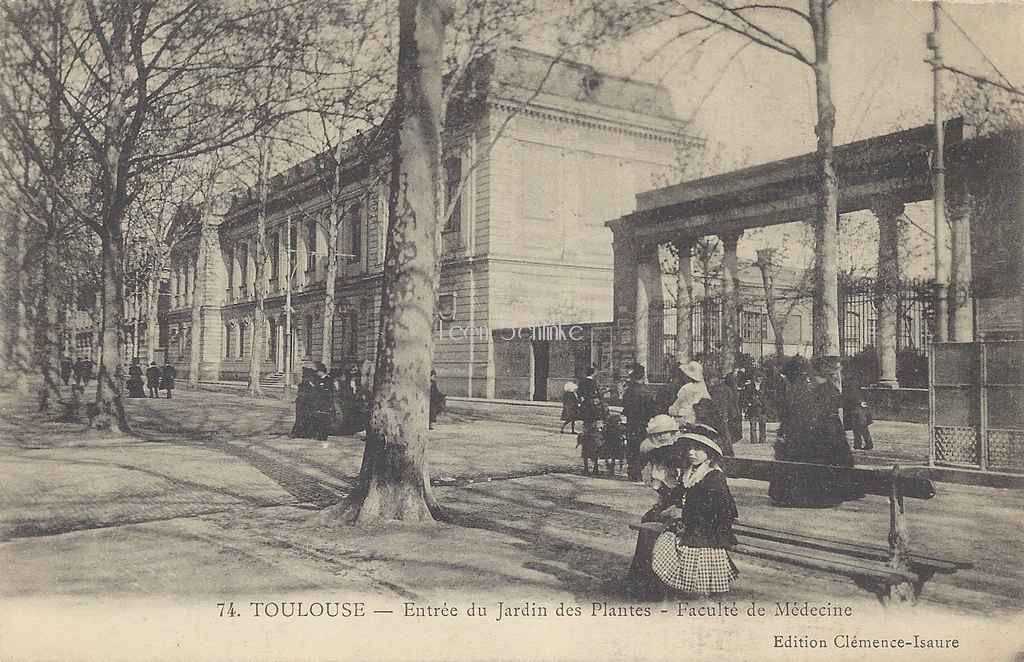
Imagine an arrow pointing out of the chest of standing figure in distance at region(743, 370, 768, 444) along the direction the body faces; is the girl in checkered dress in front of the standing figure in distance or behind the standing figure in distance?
in front

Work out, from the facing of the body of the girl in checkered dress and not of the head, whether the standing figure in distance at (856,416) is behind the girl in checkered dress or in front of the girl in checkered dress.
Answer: behind

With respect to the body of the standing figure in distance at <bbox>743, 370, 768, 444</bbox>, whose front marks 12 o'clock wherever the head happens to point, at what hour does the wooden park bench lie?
The wooden park bench is roughly at 12 o'clock from the standing figure in distance.

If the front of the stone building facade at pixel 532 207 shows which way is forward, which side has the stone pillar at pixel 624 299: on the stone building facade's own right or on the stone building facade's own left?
on the stone building facade's own left

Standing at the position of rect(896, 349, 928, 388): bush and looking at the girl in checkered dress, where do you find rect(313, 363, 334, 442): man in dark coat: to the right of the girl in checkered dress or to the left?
right

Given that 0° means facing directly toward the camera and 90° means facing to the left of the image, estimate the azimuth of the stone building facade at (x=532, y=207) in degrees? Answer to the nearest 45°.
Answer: approximately 45°

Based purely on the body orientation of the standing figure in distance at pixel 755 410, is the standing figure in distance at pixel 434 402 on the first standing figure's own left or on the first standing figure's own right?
on the first standing figure's own right

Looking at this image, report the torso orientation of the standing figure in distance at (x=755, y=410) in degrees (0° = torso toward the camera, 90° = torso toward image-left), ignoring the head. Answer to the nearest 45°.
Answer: approximately 0°
